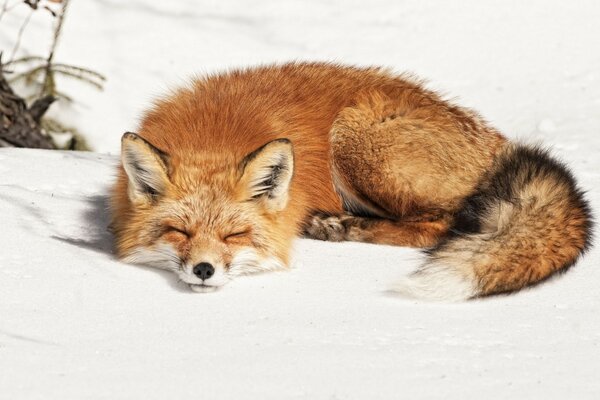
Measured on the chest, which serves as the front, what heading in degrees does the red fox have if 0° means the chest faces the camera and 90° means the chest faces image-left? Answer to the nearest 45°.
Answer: approximately 45°
